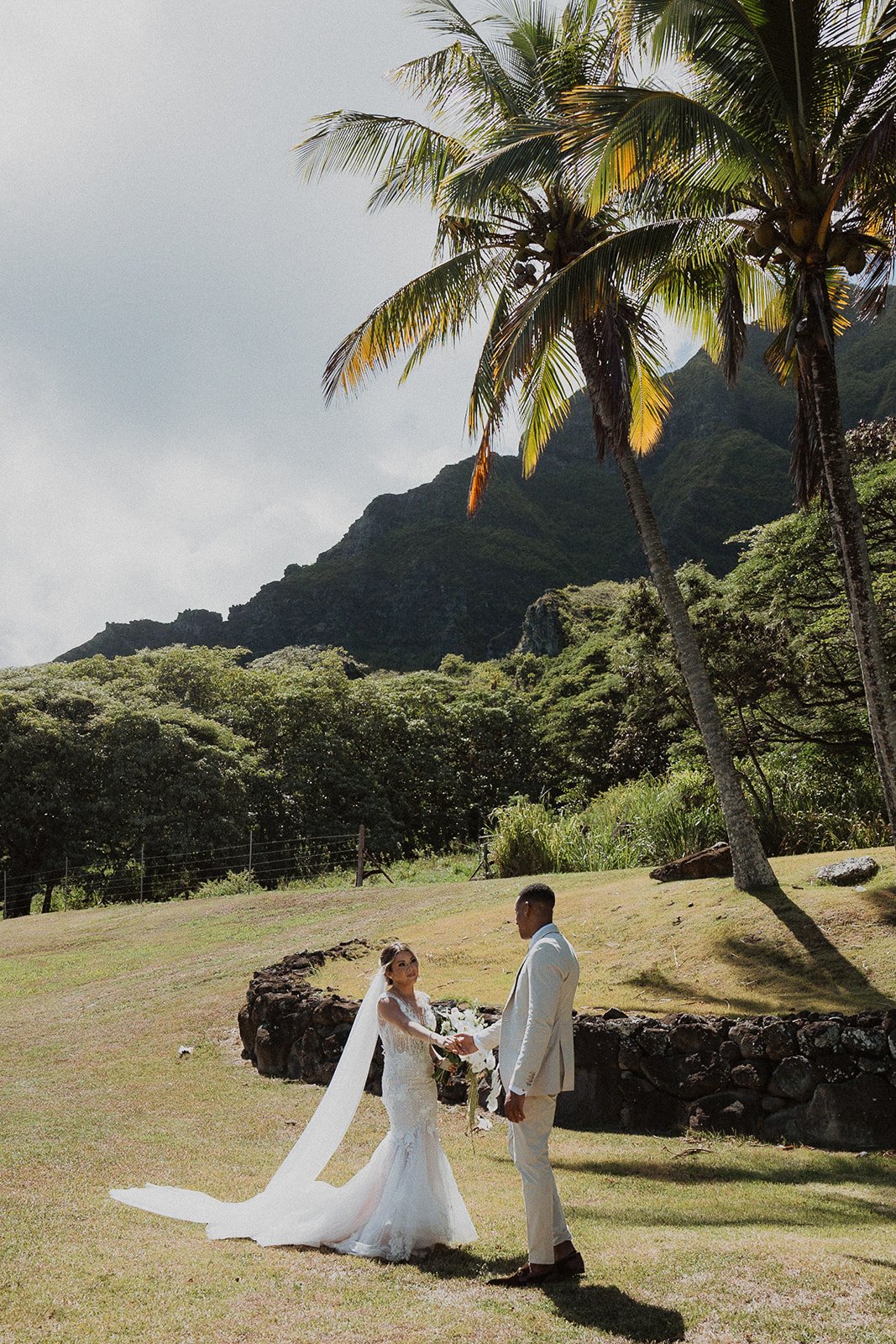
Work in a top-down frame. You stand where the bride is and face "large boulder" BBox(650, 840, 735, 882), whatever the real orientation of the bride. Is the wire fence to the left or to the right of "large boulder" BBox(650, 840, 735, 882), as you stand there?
left

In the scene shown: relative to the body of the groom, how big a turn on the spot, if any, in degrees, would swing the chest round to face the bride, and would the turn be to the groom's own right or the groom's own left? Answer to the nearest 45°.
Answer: approximately 45° to the groom's own right

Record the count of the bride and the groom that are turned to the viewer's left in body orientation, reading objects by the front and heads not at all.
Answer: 1

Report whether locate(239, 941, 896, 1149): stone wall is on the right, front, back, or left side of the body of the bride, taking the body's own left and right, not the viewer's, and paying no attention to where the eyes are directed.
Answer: left

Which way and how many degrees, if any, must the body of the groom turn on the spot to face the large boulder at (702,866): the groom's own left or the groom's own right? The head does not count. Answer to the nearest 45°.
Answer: approximately 90° to the groom's own right

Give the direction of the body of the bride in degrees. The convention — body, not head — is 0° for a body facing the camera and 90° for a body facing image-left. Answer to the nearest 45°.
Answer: approximately 315°

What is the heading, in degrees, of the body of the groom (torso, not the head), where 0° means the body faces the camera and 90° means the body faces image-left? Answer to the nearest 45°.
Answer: approximately 90°

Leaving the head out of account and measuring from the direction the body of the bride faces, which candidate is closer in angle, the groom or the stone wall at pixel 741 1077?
the groom
